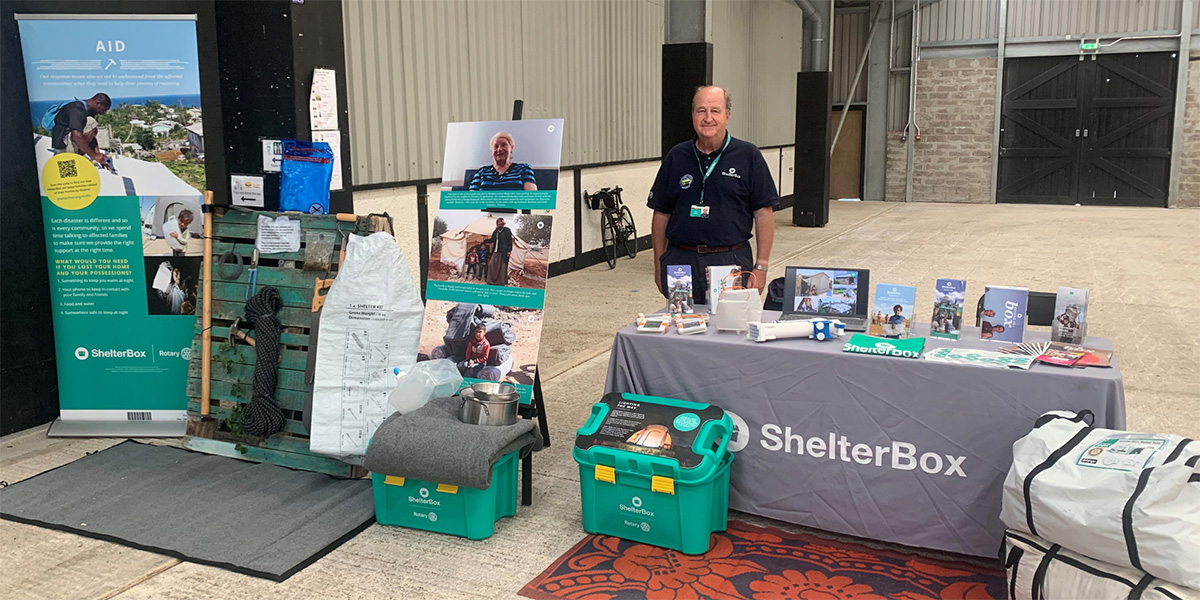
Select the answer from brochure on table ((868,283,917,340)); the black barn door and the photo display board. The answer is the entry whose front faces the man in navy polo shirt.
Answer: the black barn door

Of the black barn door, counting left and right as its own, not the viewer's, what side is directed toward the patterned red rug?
front

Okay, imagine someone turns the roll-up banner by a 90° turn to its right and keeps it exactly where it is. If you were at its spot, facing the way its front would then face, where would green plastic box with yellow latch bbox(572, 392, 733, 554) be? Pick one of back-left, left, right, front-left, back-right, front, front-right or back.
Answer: back-left

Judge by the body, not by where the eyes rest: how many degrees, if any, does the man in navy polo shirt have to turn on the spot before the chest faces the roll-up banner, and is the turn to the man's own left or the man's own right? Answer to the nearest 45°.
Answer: approximately 90° to the man's own right

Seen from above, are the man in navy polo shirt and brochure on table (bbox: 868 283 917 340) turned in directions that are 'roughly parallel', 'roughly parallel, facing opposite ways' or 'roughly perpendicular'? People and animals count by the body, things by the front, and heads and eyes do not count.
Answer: roughly parallel

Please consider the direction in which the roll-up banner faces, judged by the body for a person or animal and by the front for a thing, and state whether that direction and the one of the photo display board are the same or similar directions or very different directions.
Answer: same or similar directions

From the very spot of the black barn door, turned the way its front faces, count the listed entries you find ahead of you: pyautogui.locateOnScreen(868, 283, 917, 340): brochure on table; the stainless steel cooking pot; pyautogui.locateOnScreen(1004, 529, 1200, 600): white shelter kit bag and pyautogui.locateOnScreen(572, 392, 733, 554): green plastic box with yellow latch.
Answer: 4

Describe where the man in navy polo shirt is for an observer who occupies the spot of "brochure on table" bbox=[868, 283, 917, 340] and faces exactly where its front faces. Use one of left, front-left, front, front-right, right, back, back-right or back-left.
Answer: back-right

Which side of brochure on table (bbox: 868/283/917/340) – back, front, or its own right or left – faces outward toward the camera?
front

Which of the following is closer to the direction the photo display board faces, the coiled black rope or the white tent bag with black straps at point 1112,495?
the white tent bag with black straps

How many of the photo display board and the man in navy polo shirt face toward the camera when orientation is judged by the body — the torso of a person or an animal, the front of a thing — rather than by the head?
2

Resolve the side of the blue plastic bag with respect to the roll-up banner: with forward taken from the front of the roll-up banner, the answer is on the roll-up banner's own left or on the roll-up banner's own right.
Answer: on the roll-up banner's own left

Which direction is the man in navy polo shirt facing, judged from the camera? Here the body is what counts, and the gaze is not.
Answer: toward the camera

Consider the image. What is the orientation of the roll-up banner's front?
toward the camera

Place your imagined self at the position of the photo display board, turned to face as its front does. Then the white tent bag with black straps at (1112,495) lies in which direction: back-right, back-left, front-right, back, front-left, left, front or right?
front-left

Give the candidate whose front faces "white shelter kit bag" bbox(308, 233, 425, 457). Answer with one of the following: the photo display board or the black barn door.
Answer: the black barn door

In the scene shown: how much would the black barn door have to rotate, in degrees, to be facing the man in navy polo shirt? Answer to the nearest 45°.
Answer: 0° — it already faces them

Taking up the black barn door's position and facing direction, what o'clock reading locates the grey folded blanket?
The grey folded blanket is roughly at 12 o'clock from the black barn door.
